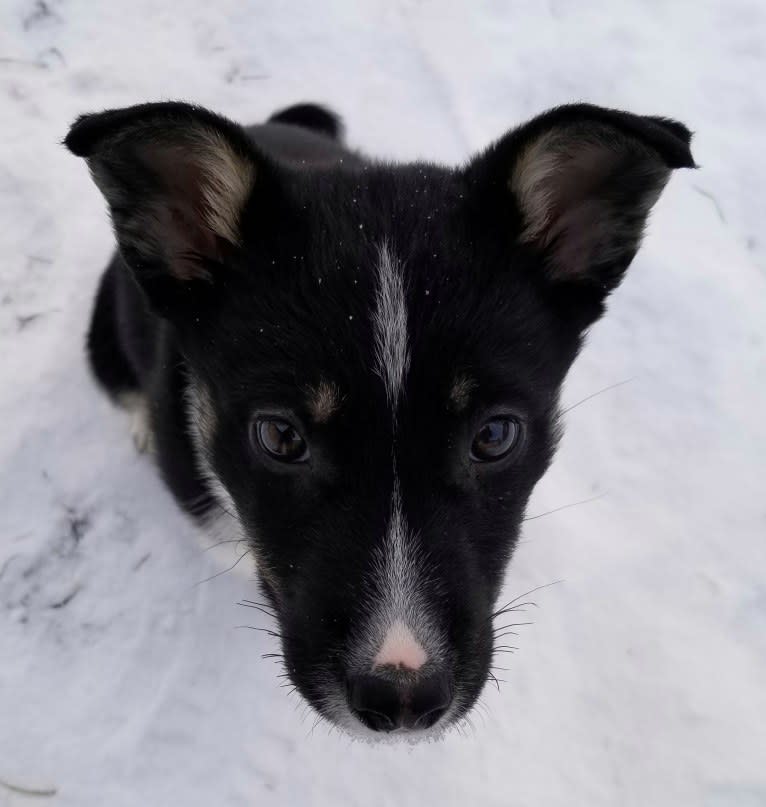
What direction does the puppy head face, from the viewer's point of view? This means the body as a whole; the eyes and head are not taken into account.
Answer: toward the camera
